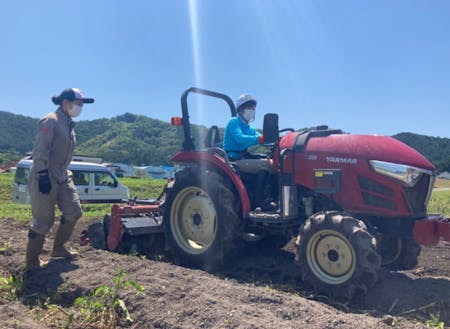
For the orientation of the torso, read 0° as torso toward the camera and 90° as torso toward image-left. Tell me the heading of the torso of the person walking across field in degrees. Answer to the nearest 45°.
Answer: approximately 270°

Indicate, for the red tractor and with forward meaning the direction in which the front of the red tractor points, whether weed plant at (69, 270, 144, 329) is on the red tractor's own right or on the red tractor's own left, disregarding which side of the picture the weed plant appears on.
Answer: on the red tractor's own right

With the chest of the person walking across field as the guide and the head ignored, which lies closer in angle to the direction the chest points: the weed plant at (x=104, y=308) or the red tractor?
the red tractor

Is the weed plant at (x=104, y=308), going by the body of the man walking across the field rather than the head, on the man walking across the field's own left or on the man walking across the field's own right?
on the man walking across the field's own right

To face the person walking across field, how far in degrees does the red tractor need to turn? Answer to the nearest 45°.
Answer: approximately 135° to its right
